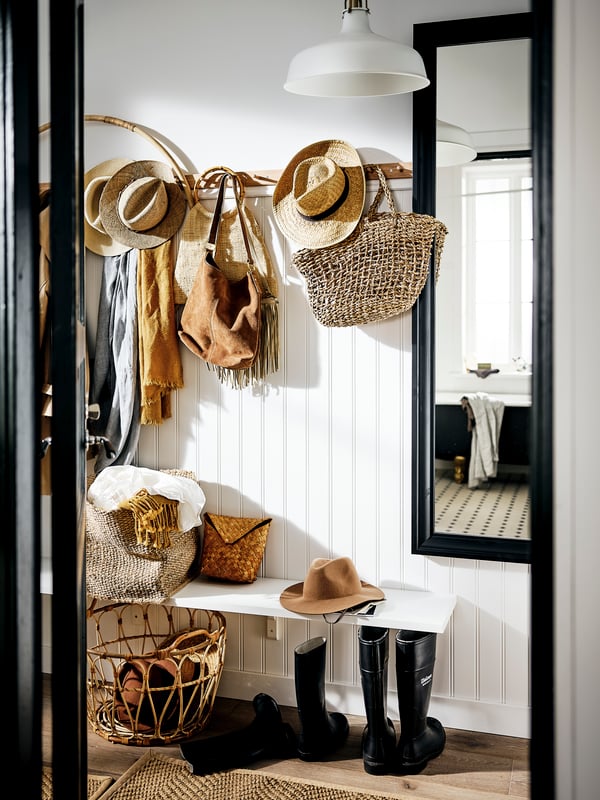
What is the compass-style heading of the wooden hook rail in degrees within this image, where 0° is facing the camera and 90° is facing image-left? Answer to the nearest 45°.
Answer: approximately 0°
